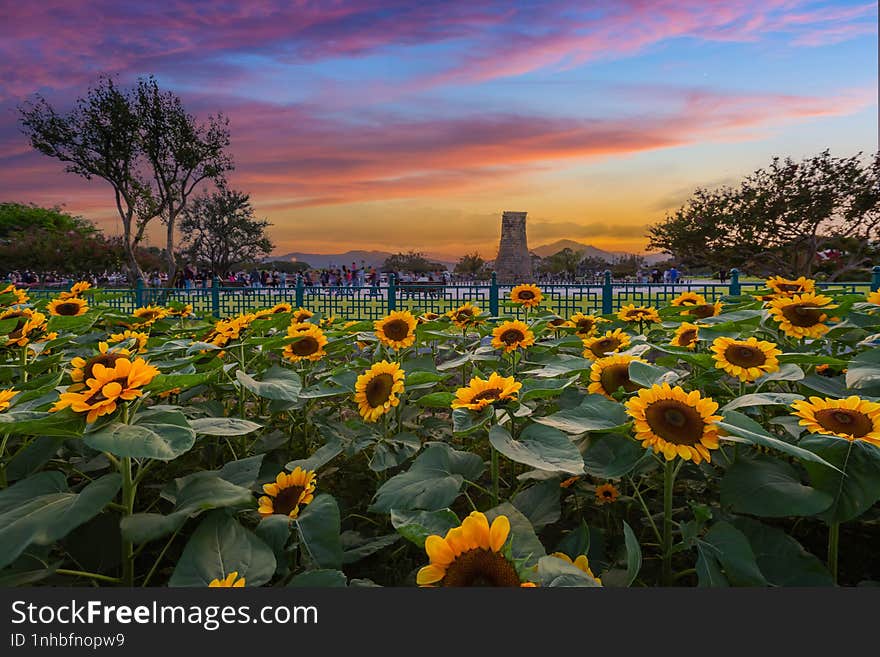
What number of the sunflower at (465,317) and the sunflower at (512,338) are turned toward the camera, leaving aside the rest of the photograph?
2

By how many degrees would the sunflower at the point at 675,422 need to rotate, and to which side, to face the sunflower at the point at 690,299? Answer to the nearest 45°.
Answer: approximately 180°

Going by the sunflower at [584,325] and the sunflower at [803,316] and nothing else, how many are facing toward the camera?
2

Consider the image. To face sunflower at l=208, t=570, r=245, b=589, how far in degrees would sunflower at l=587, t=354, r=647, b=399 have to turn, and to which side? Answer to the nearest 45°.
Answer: approximately 45° to its right

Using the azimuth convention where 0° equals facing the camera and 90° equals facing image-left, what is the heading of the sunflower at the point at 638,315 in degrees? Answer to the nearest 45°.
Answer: approximately 0°

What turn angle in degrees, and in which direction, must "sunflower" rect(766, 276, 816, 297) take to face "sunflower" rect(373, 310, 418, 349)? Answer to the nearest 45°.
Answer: approximately 45° to its right
